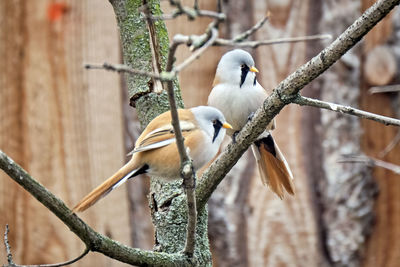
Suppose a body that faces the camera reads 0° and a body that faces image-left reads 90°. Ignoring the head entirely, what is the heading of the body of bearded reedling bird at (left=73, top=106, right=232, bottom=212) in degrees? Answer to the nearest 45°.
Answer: approximately 270°

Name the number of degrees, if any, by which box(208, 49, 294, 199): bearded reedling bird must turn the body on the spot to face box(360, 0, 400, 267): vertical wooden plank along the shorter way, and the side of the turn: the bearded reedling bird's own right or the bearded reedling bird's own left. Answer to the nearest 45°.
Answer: approximately 135° to the bearded reedling bird's own left

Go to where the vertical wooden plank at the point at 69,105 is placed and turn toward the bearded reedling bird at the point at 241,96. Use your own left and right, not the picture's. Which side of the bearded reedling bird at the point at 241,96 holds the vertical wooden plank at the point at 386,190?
left

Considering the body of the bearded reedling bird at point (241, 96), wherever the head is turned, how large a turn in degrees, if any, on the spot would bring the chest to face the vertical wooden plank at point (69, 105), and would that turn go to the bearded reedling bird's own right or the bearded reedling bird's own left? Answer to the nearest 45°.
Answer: approximately 135° to the bearded reedling bird's own right

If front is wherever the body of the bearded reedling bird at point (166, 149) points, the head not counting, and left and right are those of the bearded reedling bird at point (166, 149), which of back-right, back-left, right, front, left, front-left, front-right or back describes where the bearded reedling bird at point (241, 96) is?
front-left

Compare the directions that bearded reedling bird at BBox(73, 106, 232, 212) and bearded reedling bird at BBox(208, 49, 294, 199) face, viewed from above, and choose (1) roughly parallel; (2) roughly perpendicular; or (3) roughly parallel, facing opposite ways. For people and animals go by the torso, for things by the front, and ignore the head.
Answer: roughly perpendicular

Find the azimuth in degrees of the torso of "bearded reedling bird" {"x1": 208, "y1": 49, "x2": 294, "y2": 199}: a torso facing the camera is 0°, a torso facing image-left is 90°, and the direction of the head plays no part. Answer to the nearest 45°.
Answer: approximately 0°

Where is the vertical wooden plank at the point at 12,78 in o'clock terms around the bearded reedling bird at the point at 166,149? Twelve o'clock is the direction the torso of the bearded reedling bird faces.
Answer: The vertical wooden plank is roughly at 8 o'clock from the bearded reedling bird.

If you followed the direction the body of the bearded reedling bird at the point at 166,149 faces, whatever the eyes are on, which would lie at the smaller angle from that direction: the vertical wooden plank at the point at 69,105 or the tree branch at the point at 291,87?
the tree branch

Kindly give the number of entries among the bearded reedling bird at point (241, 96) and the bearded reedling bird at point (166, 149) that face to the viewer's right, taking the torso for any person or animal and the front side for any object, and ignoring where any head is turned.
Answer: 1
